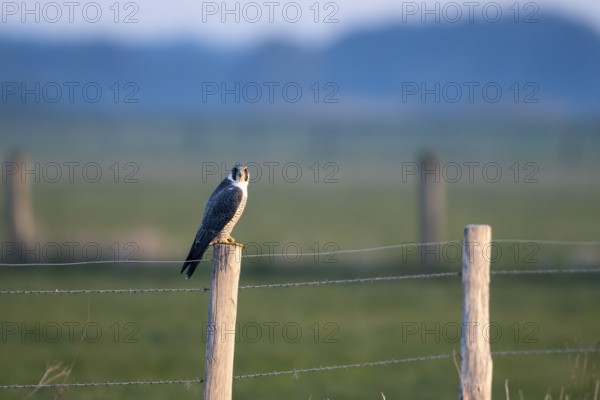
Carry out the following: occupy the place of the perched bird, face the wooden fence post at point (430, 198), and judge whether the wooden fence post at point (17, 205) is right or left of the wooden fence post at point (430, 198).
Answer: left

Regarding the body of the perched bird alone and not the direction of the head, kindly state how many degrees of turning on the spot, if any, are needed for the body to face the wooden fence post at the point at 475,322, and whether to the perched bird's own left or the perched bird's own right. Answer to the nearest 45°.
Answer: approximately 45° to the perched bird's own right

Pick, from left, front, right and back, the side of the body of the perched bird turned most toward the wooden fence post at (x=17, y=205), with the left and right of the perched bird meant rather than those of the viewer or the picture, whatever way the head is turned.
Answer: left

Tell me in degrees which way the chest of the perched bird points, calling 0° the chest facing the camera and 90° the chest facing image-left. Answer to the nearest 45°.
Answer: approximately 270°
